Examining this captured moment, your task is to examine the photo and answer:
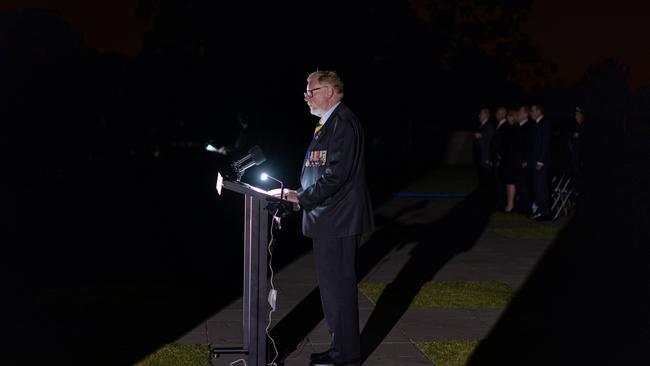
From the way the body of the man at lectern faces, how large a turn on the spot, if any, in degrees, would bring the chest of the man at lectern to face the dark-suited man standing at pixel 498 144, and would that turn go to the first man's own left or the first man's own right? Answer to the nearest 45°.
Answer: approximately 90° to the first man's own right

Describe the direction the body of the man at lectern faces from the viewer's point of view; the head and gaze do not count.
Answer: to the viewer's left

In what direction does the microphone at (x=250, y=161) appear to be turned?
to the viewer's right

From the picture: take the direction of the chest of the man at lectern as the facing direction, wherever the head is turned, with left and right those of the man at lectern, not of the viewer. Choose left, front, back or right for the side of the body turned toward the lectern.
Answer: front

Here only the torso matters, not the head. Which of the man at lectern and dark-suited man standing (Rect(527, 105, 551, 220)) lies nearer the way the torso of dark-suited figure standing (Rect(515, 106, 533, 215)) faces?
the man at lectern

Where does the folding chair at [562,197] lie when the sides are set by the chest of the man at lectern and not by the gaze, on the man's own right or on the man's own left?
on the man's own right

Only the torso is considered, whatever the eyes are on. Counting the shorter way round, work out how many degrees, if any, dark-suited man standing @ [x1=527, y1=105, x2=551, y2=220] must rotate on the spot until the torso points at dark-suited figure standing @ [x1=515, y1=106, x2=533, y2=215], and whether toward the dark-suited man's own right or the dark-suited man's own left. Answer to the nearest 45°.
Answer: approximately 45° to the dark-suited man's own right

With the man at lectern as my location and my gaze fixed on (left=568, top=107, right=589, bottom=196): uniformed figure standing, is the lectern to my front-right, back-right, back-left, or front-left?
back-left

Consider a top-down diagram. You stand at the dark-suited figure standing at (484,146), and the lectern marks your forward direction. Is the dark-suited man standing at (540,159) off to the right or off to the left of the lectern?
left

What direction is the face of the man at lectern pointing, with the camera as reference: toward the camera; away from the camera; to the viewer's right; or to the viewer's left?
to the viewer's left

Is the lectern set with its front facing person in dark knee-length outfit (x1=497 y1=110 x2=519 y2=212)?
no

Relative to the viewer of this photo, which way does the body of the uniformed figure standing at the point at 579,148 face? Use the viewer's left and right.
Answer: facing the viewer and to the left of the viewer

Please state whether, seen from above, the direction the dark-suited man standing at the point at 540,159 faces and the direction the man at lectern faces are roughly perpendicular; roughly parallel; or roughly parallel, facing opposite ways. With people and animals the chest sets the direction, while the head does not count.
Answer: roughly parallel

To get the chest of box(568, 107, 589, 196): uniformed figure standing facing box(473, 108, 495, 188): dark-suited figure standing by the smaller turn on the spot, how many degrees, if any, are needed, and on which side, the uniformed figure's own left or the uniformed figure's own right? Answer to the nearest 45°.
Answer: approximately 45° to the uniformed figure's own right

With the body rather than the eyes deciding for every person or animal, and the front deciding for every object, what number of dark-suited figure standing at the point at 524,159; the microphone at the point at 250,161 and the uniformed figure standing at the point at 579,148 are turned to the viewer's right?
1
